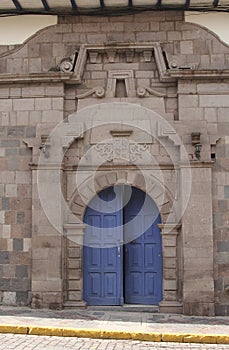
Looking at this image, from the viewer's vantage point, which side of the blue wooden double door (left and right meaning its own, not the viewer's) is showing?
front
